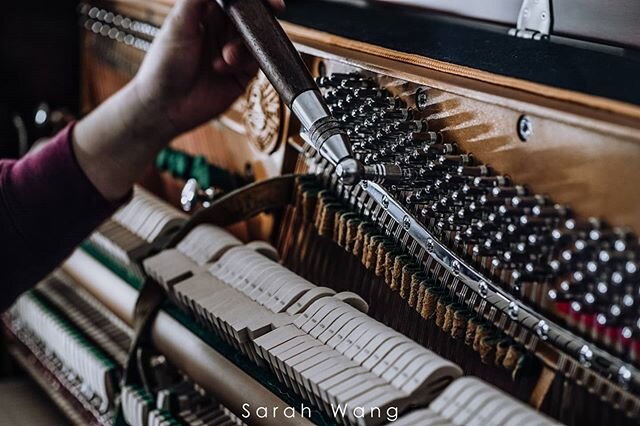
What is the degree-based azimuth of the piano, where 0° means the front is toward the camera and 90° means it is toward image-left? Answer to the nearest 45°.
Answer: approximately 45°
